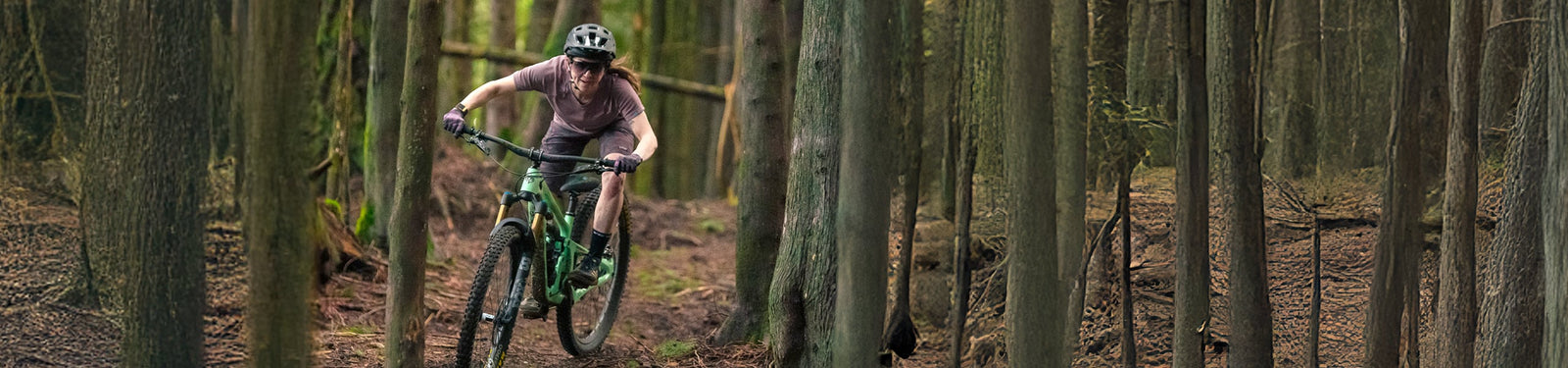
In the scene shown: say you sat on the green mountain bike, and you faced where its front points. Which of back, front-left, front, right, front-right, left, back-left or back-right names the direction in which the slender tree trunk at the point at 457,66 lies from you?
back-right

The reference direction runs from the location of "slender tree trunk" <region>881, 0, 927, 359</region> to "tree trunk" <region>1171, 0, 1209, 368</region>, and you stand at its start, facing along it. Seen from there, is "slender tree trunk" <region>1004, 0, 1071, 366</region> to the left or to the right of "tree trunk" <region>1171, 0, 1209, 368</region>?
right

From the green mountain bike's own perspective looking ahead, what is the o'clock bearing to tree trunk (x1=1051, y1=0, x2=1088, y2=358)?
The tree trunk is roughly at 9 o'clock from the green mountain bike.

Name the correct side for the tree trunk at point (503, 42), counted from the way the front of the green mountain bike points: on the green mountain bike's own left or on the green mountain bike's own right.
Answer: on the green mountain bike's own right

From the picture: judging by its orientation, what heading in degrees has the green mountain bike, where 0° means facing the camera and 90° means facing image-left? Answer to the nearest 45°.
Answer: approximately 45°

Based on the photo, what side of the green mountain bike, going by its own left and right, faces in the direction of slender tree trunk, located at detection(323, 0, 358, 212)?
right

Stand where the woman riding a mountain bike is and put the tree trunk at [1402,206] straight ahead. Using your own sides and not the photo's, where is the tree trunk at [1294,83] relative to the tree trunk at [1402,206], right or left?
left

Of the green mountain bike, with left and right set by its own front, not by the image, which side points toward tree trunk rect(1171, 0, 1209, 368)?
left

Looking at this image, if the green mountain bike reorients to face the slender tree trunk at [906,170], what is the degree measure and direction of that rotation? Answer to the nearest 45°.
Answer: approximately 135° to its left
